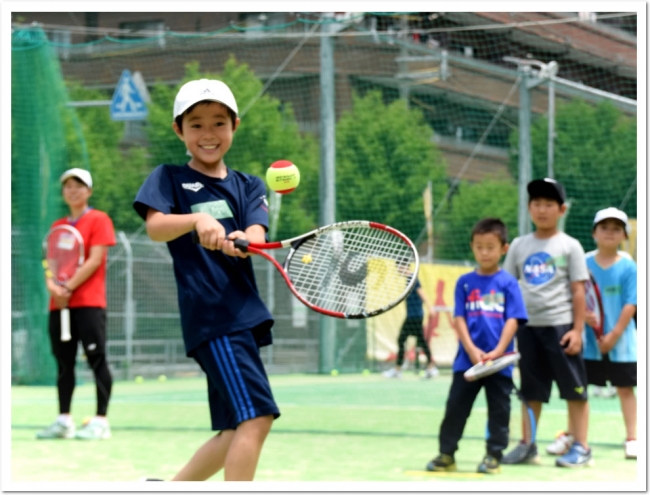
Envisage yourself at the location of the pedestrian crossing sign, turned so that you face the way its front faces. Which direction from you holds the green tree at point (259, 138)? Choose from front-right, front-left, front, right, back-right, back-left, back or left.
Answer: back-left

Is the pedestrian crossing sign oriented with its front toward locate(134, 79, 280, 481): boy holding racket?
yes

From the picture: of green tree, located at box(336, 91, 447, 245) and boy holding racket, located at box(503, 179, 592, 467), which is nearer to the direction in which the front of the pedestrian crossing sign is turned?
the boy holding racket

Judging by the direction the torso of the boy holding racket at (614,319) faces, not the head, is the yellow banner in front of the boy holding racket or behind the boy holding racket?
behind

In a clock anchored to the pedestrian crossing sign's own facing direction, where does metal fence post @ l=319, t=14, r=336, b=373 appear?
The metal fence post is roughly at 9 o'clock from the pedestrian crossing sign.

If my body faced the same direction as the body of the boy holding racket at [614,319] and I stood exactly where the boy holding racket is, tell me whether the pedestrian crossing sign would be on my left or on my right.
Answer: on my right

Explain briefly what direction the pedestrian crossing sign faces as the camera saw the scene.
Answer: facing the viewer

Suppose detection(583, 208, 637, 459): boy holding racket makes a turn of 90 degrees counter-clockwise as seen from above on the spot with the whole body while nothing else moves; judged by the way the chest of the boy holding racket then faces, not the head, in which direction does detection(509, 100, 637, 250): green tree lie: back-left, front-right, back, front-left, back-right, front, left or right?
left

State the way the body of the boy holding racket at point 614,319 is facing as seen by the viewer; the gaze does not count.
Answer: toward the camera

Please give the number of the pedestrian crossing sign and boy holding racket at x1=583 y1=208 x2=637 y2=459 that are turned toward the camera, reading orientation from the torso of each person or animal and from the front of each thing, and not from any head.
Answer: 2

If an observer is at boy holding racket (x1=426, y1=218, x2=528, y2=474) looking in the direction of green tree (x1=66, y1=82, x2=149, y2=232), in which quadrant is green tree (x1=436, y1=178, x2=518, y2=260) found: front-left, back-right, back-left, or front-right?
front-right
